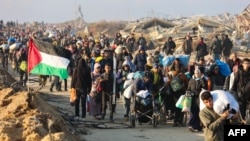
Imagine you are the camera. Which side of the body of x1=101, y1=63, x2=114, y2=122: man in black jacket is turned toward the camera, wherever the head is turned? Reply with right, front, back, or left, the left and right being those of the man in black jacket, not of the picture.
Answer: front

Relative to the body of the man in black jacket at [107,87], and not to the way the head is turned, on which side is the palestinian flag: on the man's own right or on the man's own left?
on the man's own right

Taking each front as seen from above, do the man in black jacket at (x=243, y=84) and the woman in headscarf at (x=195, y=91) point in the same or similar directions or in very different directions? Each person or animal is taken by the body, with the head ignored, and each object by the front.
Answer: same or similar directions

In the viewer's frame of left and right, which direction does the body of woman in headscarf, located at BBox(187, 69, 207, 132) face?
facing the viewer

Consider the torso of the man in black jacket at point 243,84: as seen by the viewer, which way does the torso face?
toward the camera

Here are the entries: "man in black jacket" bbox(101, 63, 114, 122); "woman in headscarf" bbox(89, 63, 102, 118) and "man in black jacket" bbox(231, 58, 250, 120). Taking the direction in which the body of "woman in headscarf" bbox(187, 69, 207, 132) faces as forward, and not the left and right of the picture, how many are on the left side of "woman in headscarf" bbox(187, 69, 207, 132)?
1

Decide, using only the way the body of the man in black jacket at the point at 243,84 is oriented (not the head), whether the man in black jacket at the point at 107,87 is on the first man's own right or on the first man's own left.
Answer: on the first man's own right

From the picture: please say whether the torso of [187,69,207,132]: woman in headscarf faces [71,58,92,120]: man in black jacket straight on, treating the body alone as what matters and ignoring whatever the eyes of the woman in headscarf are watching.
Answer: no

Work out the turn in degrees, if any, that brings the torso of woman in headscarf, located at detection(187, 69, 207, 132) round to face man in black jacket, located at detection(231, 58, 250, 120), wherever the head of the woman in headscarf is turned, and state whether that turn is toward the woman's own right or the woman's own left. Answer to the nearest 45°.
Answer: approximately 90° to the woman's own left

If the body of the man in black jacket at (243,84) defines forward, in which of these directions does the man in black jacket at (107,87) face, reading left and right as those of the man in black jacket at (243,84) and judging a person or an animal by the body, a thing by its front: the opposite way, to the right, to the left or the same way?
the same way

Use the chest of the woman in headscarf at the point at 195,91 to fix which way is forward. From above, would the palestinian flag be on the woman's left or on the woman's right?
on the woman's right

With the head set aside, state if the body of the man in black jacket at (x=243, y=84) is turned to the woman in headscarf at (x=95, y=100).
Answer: no

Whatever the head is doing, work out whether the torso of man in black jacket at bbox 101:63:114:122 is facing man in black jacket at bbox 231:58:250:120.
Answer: no

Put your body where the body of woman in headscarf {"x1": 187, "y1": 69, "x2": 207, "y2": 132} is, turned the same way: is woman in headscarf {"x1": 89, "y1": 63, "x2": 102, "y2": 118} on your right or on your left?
on your right
